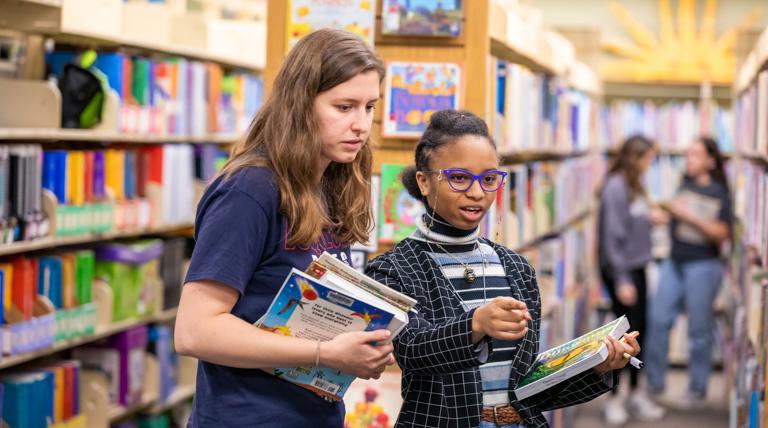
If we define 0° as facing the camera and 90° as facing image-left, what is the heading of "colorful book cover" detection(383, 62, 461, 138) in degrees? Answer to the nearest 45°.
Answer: approximately 0°

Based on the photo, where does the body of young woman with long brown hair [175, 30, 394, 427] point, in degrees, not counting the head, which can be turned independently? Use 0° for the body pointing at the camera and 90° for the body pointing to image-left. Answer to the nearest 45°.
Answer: approximately 315°

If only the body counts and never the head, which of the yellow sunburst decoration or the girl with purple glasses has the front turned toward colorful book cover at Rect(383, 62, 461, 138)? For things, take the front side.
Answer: the yellow sunburst decoration

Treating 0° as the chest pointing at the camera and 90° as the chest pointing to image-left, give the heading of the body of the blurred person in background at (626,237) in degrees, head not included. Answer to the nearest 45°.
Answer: approximately 270°

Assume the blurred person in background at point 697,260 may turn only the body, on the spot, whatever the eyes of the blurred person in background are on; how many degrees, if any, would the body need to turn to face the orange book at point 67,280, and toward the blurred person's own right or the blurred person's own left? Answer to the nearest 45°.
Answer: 0° — they already face it

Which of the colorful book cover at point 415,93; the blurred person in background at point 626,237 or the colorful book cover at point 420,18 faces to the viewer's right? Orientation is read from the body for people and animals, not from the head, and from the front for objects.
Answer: the blurred person in background

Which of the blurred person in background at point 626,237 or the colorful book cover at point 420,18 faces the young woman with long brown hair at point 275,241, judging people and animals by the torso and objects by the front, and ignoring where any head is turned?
the colorful book cover

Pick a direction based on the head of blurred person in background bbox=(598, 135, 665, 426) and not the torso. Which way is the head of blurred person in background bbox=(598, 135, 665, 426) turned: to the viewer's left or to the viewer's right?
to the viewer's right

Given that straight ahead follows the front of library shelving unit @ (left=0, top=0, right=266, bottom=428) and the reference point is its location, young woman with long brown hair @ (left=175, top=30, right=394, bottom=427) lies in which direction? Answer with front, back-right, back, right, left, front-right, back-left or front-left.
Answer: front-right
